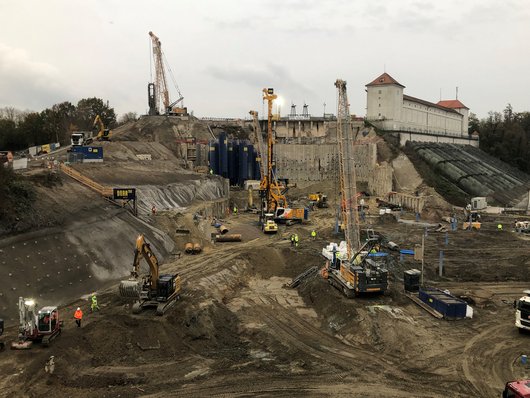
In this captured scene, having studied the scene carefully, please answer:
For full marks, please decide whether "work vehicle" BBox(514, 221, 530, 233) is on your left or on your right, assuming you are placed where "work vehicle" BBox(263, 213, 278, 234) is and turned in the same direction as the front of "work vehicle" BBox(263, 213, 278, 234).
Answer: on your left

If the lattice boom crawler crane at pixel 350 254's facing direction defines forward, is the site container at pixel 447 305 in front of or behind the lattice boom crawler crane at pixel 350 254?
behind

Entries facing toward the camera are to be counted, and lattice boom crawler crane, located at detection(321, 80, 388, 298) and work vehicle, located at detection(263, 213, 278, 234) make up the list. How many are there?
1

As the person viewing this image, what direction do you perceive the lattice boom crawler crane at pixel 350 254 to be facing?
facing away from the viewer and to the left of the viewer

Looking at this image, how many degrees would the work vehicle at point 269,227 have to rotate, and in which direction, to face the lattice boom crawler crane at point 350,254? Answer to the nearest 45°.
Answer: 0° — it already faces it

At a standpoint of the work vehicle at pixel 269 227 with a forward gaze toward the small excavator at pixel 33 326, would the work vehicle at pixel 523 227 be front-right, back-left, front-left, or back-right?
back-left

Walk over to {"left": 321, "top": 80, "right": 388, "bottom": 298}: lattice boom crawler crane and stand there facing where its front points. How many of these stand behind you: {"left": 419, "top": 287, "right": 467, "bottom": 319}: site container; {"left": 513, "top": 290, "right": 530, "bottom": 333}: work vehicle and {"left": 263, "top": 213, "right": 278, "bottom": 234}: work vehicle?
2

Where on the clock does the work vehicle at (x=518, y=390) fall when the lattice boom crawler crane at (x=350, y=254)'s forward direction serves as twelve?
The work vehicle is roughly at 7 o'clock from the lattice boom crawler crane.

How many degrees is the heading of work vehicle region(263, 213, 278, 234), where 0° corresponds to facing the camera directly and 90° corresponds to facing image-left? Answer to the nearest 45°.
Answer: approximately 0°

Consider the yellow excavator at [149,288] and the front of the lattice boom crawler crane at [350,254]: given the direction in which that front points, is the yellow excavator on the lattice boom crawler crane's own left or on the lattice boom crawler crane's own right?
on the lattice boom crawler crane's own left
